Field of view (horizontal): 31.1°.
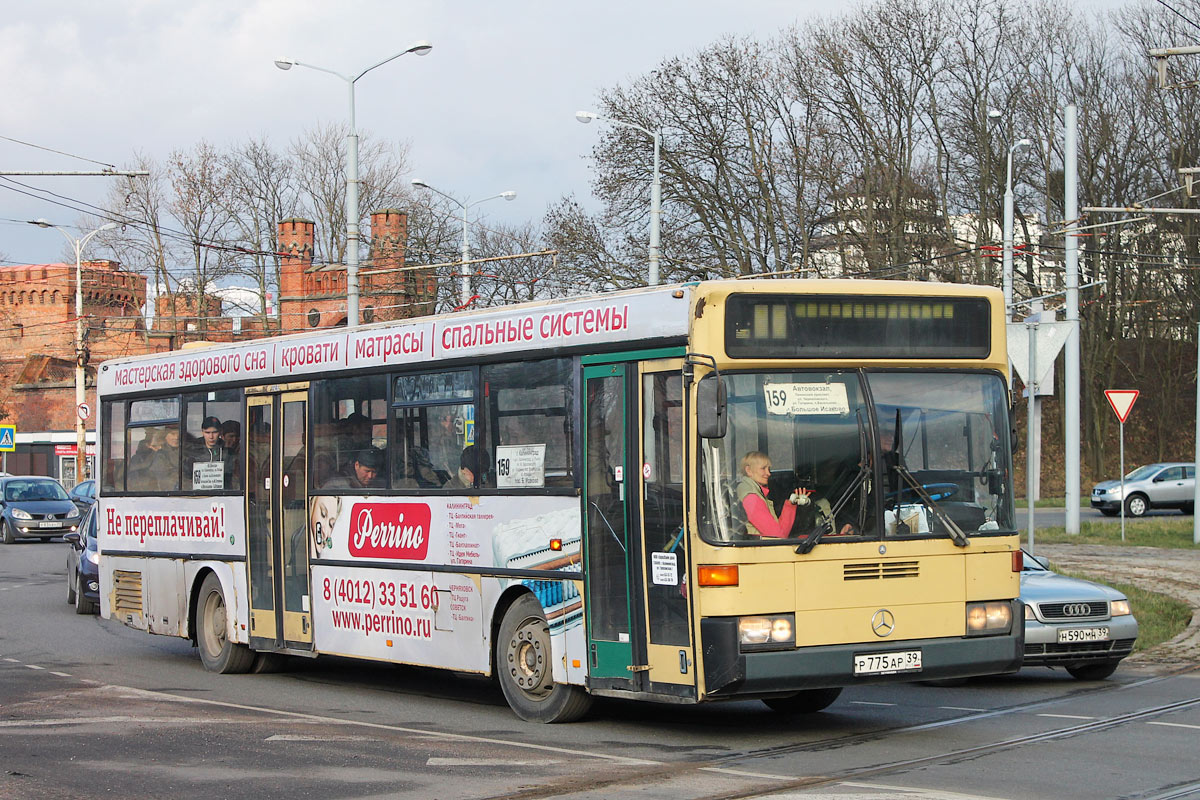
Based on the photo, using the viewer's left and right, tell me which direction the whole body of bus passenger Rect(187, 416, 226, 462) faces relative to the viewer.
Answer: facing the viewer and to the right of the viewer

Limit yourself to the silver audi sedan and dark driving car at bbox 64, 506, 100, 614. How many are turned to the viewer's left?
0

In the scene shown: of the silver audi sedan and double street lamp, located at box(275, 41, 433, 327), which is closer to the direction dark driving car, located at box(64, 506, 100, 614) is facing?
the silver audi sedan

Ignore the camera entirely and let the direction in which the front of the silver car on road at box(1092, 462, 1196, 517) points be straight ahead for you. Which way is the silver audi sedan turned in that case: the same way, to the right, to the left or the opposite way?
to the left

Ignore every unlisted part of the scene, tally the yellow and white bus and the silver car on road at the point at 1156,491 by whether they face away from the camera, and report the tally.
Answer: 0

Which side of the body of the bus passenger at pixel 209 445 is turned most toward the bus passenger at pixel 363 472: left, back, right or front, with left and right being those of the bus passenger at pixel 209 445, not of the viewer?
front

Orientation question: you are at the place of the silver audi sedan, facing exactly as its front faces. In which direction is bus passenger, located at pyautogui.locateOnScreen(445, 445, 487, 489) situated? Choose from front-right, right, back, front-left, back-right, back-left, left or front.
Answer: right

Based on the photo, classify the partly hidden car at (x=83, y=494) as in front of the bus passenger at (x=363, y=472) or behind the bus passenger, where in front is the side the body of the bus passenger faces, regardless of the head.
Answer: behind

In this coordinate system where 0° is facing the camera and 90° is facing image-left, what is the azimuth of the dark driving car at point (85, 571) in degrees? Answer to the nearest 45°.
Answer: approximately 315°

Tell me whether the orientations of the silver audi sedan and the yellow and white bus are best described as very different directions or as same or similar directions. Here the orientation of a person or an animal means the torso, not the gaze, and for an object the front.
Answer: same or similar directions

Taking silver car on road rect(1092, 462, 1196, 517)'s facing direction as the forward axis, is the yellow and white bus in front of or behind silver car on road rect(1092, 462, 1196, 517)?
in front

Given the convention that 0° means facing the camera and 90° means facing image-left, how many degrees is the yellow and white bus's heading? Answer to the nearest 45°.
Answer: approximately 315°
